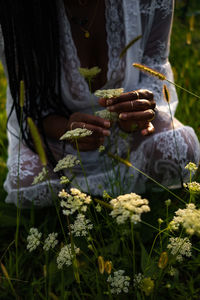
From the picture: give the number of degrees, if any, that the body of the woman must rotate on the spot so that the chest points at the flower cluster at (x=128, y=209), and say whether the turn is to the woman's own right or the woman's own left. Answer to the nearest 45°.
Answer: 0° — they already face it

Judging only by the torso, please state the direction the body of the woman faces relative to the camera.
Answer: toward the camera

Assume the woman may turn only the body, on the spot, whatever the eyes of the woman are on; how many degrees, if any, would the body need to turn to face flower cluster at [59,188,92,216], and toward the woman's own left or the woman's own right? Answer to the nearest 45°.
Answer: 0° — they already face it

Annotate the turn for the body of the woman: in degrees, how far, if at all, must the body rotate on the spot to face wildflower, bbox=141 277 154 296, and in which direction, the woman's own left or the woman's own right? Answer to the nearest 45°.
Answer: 0° — they already face it
